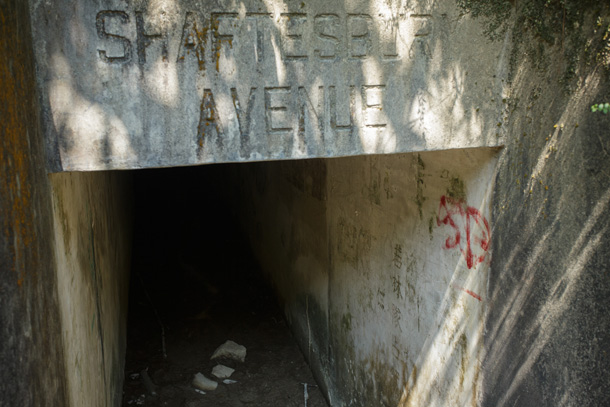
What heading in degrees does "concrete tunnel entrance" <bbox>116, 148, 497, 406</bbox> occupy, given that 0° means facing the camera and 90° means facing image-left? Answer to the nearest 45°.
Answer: approximately 0°

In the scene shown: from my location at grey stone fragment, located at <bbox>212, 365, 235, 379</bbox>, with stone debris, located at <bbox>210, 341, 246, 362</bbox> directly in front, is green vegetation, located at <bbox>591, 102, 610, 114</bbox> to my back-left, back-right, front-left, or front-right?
back-right
